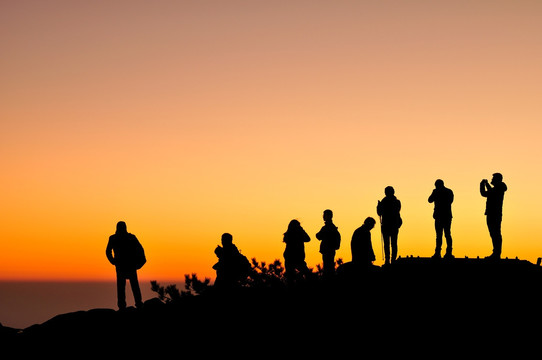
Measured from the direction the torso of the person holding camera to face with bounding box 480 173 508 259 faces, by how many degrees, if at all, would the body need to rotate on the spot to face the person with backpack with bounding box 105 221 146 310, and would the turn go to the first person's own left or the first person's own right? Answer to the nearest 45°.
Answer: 0° — they already face them

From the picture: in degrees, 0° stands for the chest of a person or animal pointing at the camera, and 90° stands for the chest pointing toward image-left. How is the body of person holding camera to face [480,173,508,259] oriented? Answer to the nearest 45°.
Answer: approximately 90°

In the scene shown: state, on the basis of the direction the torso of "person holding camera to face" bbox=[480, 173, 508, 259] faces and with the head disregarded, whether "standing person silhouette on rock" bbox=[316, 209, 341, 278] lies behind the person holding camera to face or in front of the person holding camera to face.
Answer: in front

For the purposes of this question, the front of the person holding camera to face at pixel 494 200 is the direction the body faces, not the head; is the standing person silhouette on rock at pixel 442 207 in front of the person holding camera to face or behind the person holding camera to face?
in front

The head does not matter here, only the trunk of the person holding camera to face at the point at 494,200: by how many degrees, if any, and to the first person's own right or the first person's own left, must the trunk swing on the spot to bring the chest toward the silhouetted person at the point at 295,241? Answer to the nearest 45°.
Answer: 0° — they already face them

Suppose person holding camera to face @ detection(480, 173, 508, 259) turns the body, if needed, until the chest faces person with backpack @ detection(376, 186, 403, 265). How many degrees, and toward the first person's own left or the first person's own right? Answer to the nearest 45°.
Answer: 0° — they already face them

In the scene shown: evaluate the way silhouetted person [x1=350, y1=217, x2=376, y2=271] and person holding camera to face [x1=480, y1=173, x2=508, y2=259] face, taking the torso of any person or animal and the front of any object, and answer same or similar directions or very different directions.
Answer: very different directions

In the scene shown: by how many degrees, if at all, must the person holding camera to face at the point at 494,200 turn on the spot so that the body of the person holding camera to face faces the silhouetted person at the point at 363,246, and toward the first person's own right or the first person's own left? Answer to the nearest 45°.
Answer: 0° — they already face them
